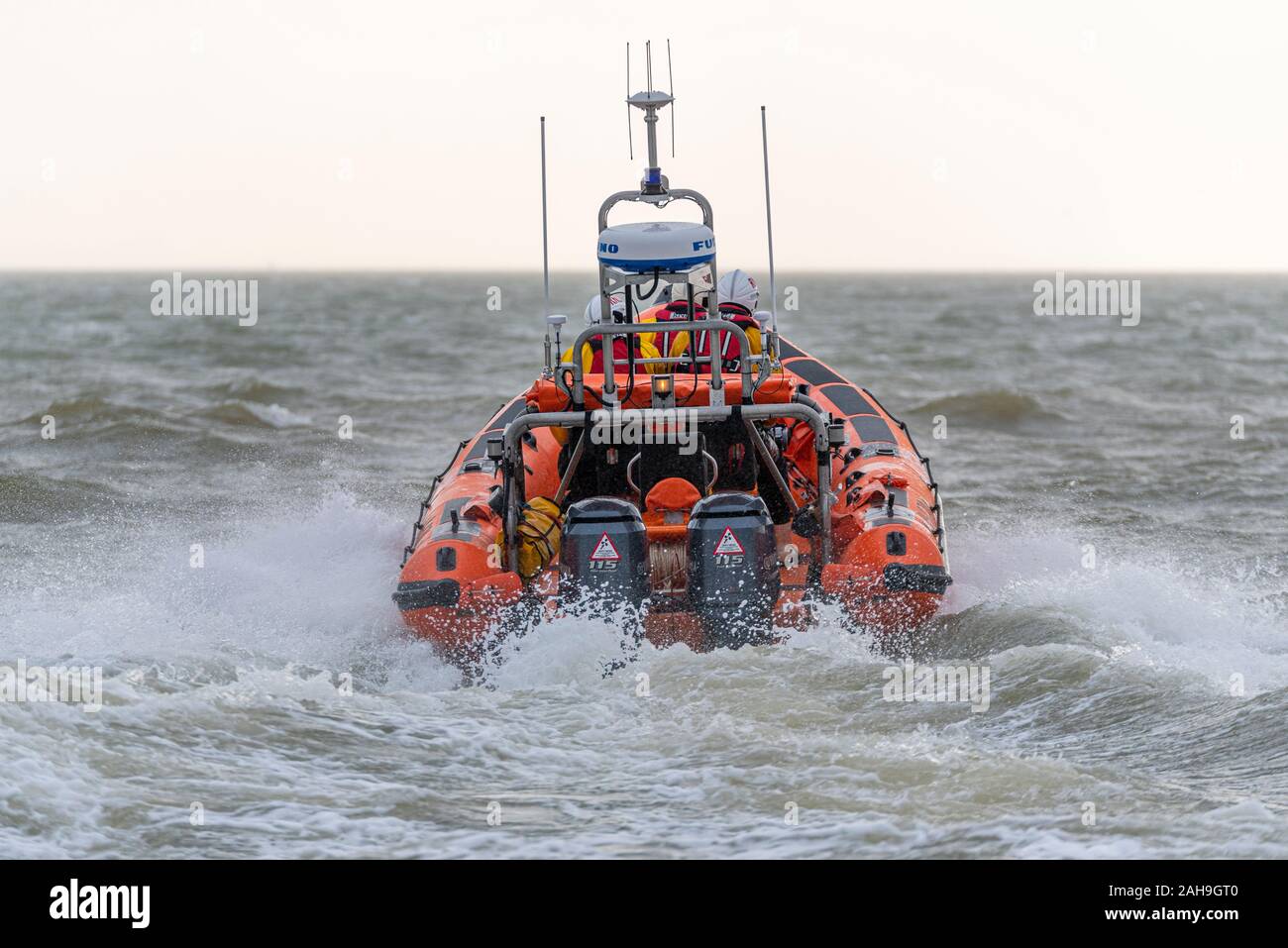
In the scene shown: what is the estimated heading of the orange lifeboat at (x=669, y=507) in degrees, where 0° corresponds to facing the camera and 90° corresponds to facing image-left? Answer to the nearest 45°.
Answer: approximately 180°

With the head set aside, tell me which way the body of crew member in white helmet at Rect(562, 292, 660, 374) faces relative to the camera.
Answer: away from the camera
